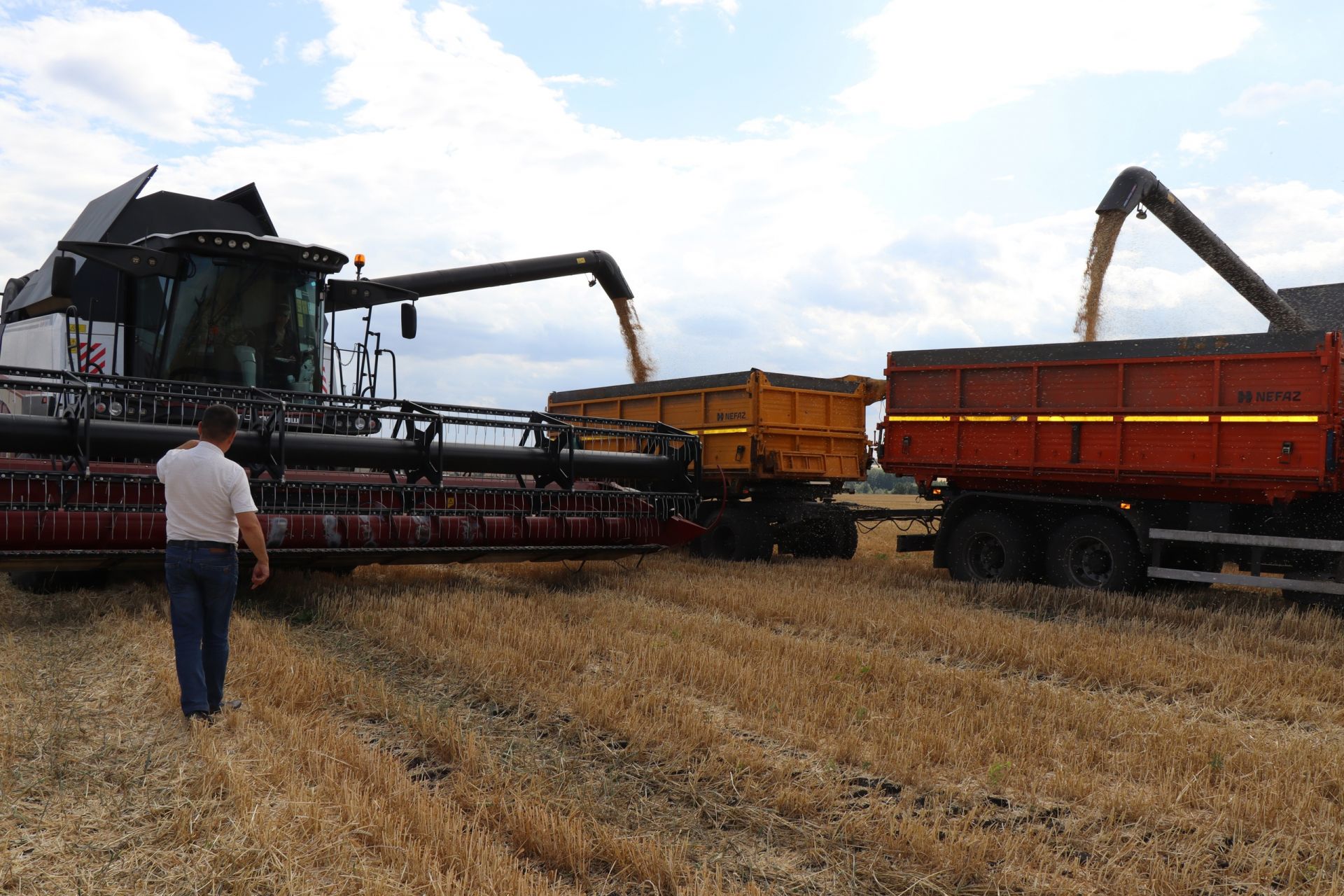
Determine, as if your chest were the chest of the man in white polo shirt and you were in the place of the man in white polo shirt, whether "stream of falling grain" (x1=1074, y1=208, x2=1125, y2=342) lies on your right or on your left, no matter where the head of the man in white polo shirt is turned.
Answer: on your right

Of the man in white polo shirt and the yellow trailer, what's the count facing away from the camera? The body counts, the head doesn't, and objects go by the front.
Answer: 1

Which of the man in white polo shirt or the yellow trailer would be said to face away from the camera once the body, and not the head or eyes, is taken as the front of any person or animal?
the man in white polo shirt

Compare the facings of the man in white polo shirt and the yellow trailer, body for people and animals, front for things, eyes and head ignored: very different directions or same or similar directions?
very different directions

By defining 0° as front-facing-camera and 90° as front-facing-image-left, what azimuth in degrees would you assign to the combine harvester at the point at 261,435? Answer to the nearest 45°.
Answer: approximately 315°

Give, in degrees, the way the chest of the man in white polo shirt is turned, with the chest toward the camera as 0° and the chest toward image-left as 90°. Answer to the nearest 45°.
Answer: approximately 180°

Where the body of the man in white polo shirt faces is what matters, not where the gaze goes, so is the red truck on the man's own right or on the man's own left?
on the man's own right

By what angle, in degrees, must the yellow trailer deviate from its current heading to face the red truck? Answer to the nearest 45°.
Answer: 0° — it already faces it
